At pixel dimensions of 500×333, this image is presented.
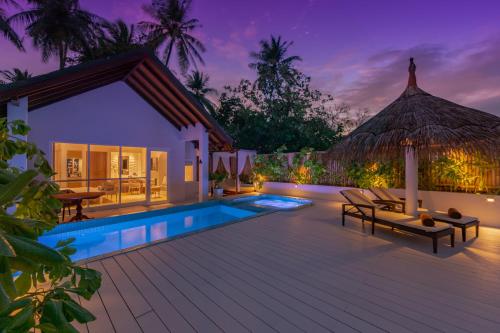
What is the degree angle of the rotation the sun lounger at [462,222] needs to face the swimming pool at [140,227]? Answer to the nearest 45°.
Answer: approximately 90° to its right

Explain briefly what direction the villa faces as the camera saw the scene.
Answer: facing the viewer and to the right of the viewer

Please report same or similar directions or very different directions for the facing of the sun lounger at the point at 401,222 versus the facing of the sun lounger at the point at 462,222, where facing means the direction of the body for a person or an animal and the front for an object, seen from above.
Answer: same or similar directions

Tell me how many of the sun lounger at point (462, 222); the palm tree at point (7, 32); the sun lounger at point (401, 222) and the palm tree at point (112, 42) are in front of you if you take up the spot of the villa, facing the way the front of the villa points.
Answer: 2

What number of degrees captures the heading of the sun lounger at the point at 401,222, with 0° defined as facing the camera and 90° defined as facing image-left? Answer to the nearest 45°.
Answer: approximately 315°

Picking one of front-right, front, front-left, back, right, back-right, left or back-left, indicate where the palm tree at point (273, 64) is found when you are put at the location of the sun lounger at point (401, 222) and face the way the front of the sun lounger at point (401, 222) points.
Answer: back

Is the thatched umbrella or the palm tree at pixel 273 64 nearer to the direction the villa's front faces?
the thatched umbrella

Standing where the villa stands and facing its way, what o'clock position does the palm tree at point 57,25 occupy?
The palm tree is roughly at 7 o'clock from the villa.
